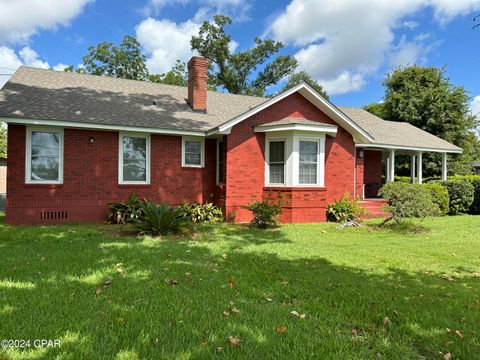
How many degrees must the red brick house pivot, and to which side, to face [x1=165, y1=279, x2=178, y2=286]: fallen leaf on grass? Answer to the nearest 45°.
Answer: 0° — it already faces it

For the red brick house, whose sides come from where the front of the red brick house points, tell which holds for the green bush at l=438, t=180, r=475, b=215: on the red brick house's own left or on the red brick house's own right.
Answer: on the red brick house's own left

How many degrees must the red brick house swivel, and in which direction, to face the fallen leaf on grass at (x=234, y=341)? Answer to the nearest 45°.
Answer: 0° — it already faces it

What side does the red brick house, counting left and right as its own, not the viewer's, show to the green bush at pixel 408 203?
left

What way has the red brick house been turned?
toward the camera

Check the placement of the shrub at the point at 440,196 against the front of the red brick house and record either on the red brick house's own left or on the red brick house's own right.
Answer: on the red brick house's own left

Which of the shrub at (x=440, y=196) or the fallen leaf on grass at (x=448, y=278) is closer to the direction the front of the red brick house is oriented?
the fallen leaf on grass

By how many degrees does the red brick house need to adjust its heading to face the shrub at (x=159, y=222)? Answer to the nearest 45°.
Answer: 0° — it already faces it

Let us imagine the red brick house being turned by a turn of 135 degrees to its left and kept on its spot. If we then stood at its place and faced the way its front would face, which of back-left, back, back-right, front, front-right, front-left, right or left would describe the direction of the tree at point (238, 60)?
front-left
